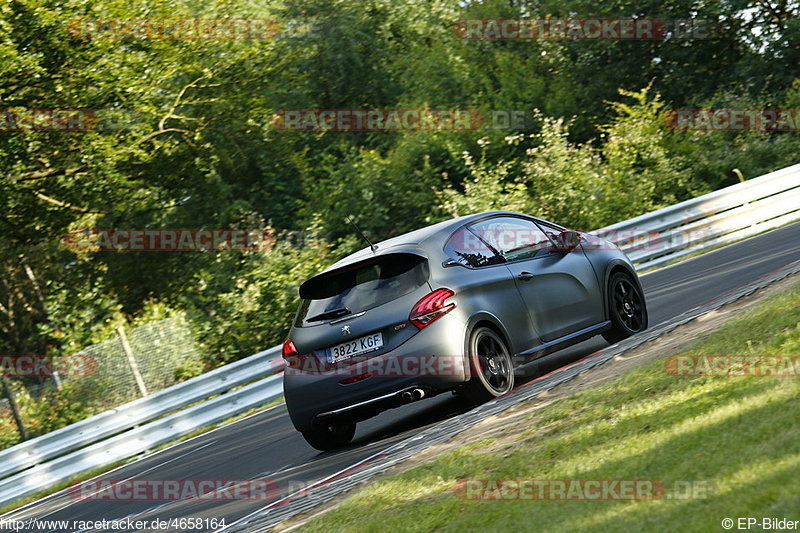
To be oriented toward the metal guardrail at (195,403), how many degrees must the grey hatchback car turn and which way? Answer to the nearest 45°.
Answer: approximately 90° to its left

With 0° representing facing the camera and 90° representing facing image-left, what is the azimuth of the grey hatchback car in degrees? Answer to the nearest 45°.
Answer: approximately 225°

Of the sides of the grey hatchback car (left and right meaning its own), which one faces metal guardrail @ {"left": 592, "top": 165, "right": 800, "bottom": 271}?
front
